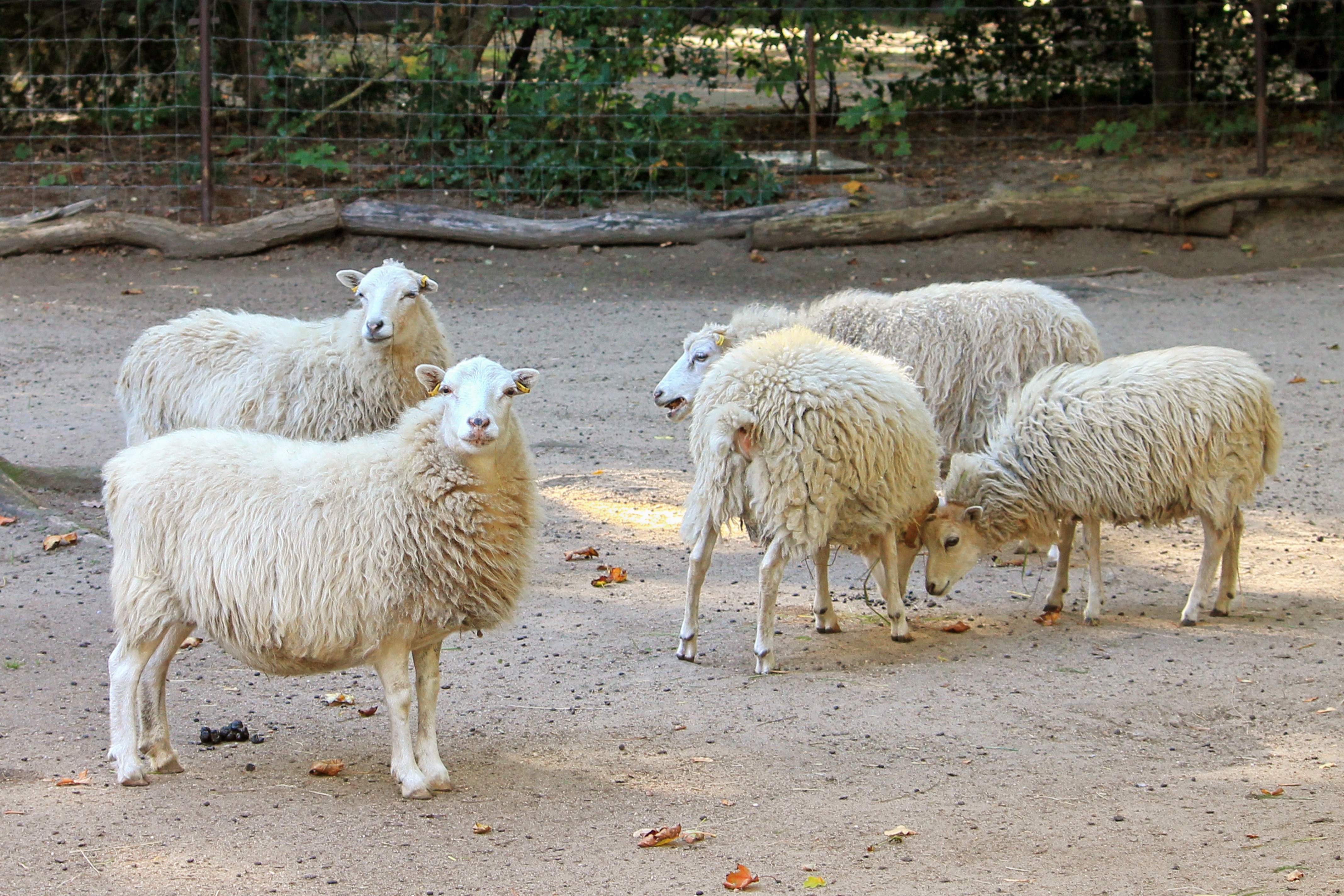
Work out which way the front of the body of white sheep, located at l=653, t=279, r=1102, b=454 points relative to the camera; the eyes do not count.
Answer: to the viewer's left

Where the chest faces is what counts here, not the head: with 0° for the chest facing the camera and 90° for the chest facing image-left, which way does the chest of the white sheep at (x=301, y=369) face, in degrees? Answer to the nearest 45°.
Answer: approximately 270°

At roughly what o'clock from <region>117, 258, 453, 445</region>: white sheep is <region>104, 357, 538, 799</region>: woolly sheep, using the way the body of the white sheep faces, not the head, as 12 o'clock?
The woolly sheep is roughly at 3 o'clock from the white sheep.

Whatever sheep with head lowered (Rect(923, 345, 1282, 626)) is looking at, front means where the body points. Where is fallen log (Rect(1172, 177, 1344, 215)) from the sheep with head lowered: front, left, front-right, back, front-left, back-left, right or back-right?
right

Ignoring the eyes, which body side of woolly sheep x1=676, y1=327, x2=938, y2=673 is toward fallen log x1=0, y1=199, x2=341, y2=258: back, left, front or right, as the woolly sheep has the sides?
left

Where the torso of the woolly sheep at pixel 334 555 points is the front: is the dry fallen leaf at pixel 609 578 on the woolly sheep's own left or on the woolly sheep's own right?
on the woolly sheep's own left

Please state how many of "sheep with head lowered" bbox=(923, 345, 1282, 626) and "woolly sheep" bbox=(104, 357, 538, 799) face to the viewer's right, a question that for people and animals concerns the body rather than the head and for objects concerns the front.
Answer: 1

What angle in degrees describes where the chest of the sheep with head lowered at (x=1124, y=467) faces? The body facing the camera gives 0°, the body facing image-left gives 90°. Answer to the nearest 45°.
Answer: approximately 90°

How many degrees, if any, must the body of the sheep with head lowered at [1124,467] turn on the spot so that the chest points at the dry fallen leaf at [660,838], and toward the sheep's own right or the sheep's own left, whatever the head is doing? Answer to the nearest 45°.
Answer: approximately 90° to the sheep's own left

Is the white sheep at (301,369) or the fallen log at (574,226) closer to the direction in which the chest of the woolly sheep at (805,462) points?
the fallen log

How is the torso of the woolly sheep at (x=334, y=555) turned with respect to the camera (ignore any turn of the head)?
to the viewer's right
